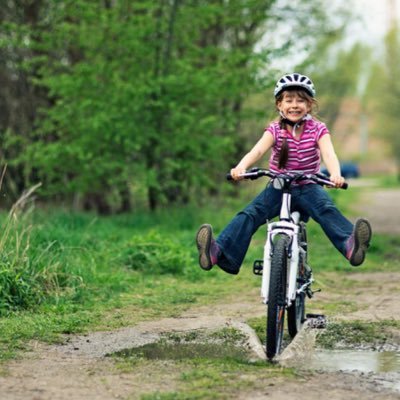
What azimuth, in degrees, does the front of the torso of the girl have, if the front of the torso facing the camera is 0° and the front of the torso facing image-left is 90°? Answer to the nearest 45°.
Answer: approximately 0°

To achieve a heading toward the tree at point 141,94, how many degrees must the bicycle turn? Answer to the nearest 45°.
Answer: approximately 180°

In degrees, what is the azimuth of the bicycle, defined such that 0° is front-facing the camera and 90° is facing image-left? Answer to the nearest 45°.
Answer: approximately 0°
